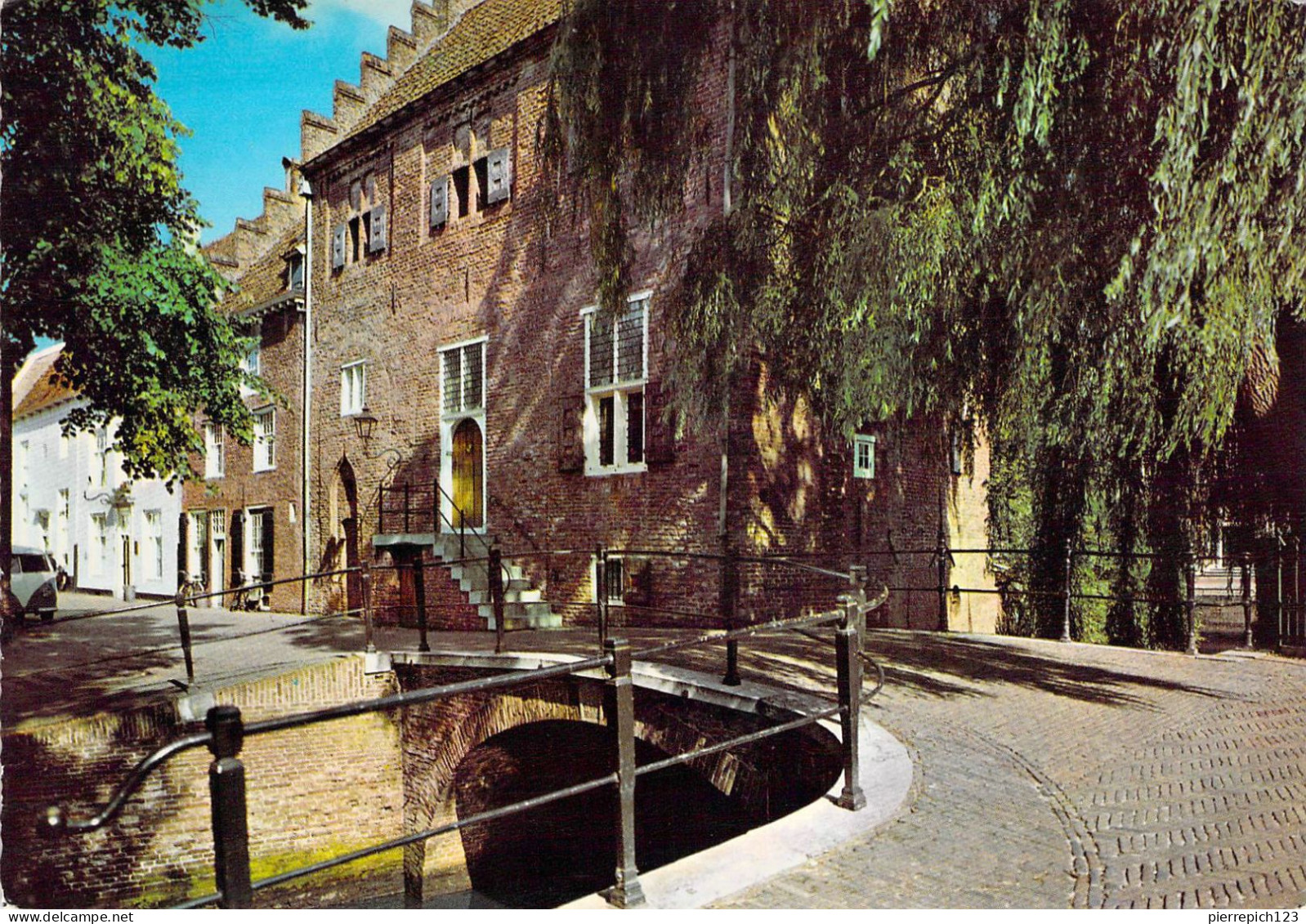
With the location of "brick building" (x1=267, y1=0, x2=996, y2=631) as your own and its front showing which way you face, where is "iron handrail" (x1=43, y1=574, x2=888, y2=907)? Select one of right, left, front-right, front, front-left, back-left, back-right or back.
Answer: front-left

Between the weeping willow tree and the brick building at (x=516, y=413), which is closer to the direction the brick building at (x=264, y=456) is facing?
the weeping willow tree

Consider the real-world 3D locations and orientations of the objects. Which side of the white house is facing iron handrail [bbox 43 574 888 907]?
front

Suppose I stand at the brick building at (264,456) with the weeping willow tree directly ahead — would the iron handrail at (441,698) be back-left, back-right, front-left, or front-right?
front-right

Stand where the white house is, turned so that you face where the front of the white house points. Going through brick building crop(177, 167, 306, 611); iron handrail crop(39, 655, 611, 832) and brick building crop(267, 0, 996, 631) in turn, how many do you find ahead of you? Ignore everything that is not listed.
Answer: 1

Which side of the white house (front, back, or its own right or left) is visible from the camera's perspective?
front

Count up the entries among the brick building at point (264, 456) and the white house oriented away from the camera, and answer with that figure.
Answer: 0

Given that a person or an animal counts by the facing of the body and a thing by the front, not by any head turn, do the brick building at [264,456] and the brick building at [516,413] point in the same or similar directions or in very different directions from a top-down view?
same or similar directions

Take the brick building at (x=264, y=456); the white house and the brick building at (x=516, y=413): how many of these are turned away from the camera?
0
